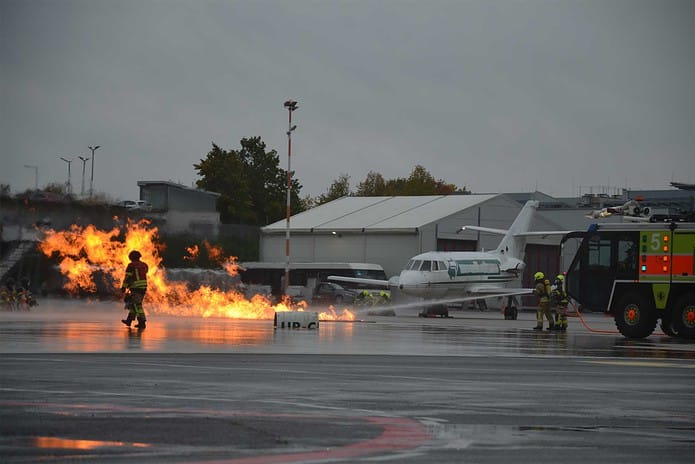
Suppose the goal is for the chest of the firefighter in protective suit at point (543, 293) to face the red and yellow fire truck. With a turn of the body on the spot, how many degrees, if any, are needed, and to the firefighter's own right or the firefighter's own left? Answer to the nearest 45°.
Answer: approximately 135° to the firefighter's own left

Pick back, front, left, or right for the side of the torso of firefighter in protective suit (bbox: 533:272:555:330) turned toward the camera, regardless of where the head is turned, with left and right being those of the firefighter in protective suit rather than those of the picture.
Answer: left

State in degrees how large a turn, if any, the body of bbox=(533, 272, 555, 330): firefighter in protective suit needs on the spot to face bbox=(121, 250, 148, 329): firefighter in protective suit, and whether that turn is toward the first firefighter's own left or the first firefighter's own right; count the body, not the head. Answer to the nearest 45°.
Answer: approximately 45° to the first firefighter's own left

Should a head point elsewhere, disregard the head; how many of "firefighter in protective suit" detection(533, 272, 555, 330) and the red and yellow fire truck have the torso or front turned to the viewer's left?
2

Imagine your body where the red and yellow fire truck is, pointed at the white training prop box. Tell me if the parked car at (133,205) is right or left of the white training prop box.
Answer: right

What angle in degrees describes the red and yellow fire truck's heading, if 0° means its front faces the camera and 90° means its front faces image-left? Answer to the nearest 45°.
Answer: approximately 90°

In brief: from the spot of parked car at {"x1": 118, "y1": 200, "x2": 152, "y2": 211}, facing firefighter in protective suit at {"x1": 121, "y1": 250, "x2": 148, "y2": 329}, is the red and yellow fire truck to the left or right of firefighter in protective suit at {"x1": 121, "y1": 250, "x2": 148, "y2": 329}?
left

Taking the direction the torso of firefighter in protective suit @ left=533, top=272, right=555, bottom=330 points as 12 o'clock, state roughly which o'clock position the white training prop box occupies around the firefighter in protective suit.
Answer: The white training prop box is roughly at 11 o'clock from the firefighter in protective suit.

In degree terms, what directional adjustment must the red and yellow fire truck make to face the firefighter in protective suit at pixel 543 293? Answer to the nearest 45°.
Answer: approximately 45° to its right
